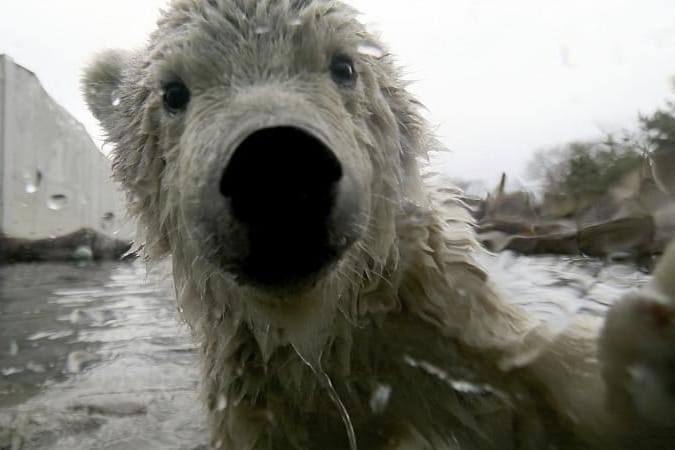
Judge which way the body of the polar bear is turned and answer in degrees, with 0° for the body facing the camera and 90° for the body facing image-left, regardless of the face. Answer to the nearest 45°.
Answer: approximately 0°

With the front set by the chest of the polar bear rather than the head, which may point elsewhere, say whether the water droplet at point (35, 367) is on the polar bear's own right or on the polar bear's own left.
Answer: on the polar bear's own right

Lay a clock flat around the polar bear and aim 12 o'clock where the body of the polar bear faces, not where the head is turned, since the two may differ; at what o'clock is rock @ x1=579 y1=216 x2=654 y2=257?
The rock is roughly at 8 o'clock from the polar bear.
